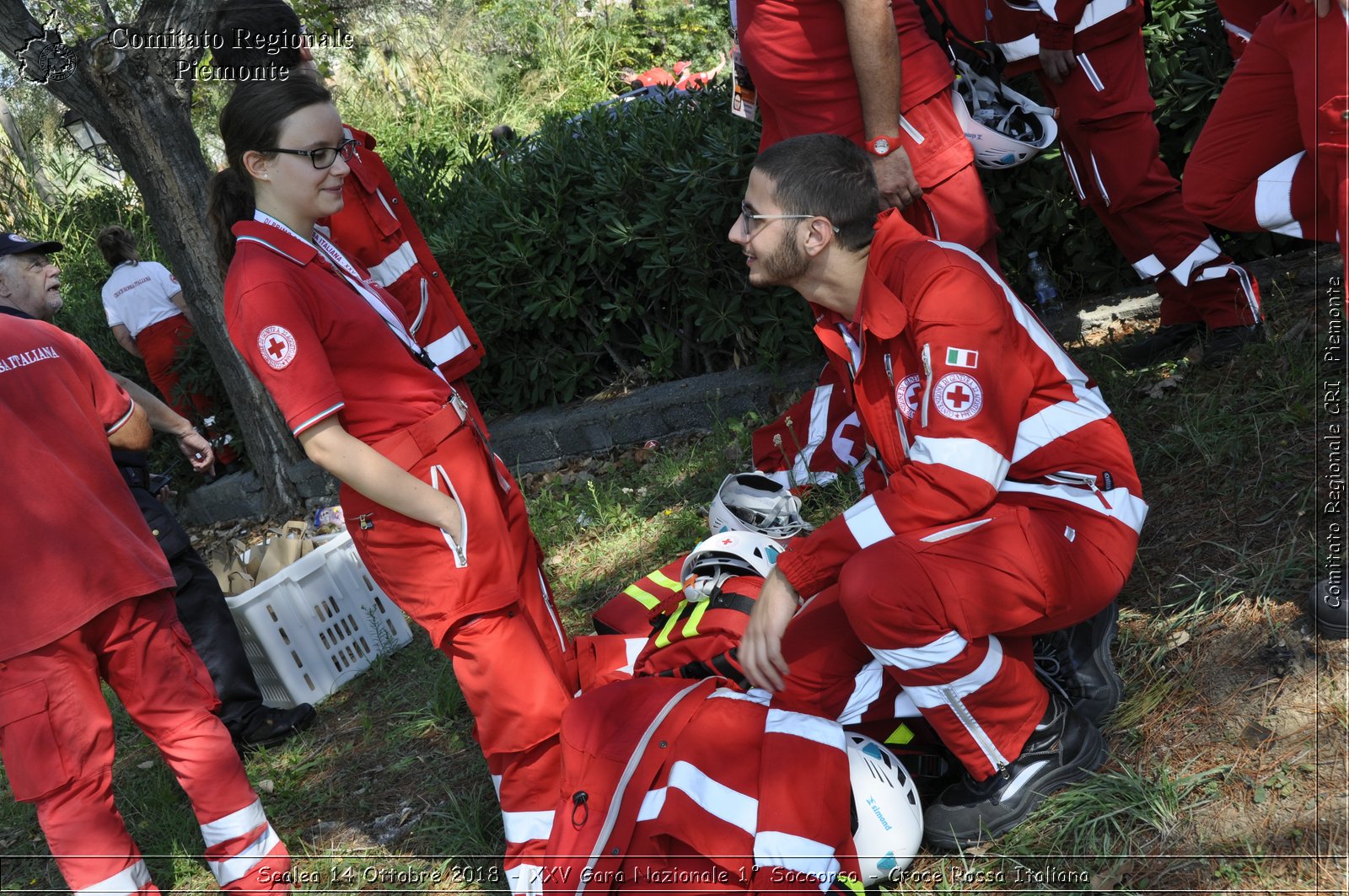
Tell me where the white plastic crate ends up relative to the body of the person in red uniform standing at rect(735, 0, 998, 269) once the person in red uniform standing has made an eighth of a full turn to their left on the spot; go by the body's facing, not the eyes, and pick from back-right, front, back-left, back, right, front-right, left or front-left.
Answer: front-right

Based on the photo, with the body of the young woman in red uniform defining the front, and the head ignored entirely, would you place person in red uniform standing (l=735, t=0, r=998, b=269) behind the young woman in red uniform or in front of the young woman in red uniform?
in front

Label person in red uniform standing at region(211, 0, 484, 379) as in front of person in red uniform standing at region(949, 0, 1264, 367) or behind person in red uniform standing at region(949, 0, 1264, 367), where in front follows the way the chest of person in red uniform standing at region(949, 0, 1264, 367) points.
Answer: in front

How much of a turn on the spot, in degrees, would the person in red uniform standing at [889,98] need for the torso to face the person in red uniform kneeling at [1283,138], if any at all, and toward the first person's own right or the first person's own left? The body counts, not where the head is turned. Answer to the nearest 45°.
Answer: approximately 135° to the first person's own left

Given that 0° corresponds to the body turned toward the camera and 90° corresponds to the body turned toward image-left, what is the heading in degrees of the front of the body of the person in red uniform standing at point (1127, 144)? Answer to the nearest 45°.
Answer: approximately 90°

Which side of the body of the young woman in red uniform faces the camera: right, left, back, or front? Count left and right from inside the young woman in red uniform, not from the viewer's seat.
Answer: right

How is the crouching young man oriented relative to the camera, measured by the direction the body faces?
to the viewer's left

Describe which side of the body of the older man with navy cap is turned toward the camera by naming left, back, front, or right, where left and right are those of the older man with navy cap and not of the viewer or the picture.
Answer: right

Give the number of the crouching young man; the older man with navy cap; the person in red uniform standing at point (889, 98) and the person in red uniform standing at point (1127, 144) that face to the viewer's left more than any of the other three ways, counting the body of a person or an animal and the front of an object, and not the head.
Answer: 3

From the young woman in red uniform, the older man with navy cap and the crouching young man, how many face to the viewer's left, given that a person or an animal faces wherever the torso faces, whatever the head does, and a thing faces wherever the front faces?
1

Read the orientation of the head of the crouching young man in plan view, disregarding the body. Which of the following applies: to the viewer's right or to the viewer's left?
to the viewer's left
